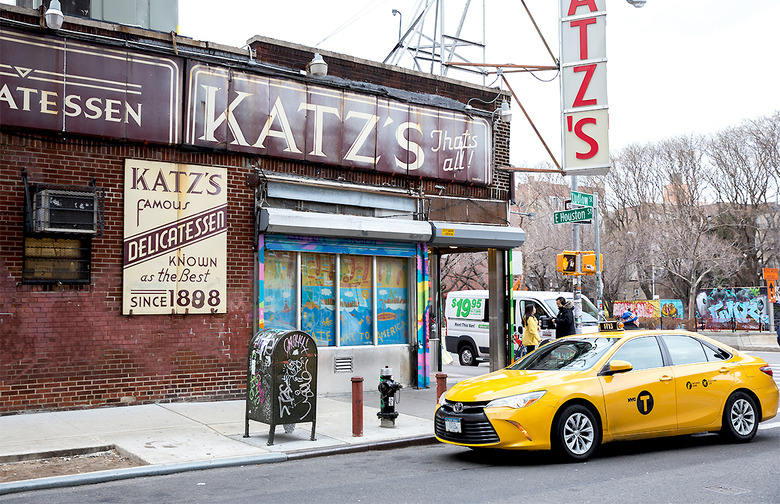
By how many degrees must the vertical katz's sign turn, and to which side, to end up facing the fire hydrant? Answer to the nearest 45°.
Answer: approximately 45° to its right

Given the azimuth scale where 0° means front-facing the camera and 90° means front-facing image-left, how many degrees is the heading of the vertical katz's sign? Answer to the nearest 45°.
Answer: approximately 0°

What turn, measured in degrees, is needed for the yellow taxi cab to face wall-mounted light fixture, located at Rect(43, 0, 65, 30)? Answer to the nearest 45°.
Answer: approximately 45° to its right

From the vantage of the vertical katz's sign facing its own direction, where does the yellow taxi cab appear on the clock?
The yellow taxi cab is roughly at 12 o'clock from the vertical katz's sign.

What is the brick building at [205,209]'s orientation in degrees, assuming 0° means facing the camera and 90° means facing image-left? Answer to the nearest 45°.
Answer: approximately 315°

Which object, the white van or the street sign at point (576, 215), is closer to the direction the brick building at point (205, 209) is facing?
the street sign

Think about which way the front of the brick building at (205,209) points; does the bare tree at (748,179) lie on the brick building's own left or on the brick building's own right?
on the brick building's own left

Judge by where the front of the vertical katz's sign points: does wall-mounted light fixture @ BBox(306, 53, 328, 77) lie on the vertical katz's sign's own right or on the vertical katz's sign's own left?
on the vertical katz's sign's own right

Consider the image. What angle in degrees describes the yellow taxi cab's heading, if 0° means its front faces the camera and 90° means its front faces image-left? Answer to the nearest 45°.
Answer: approximately 45°

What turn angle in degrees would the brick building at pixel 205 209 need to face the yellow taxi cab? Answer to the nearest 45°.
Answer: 0° — it already faces it

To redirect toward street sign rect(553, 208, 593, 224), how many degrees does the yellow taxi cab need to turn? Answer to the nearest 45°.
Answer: approximately 135° to its right
